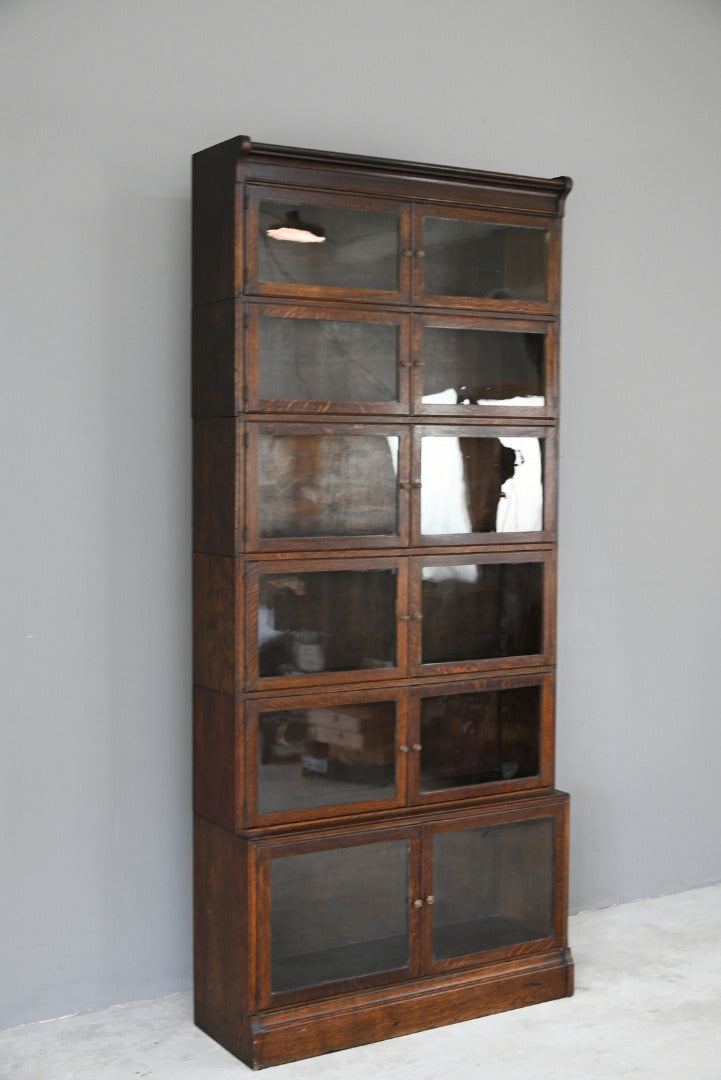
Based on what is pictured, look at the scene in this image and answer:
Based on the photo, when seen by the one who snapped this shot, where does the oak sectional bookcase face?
facing the viewer and to the right of the viewer
